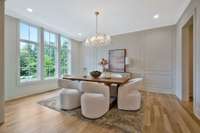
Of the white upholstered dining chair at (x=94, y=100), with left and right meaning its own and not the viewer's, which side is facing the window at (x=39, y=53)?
left

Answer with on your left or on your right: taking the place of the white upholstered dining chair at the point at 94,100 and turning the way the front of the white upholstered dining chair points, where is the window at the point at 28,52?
on your left

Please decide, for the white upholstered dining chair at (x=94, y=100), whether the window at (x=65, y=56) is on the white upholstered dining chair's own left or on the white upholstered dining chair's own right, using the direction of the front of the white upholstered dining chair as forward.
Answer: on the white upholstered dining chair's own left

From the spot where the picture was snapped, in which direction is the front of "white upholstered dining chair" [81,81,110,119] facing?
facing away from the viewer and to the right of the viewer

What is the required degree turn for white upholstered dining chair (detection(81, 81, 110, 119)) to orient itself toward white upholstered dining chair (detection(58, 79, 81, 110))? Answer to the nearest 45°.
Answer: approximately 90° to its left
